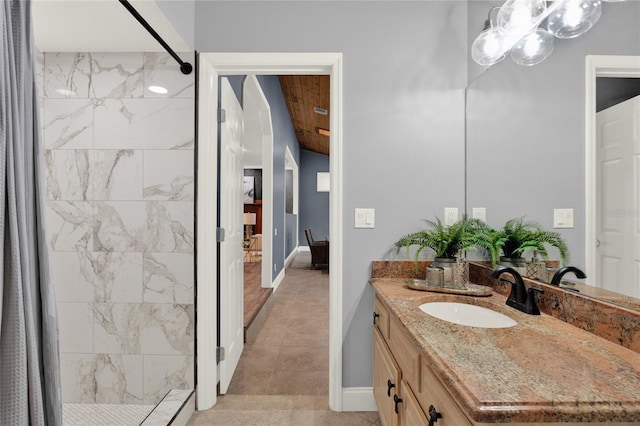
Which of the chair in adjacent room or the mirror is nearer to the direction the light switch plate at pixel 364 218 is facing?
the mirror

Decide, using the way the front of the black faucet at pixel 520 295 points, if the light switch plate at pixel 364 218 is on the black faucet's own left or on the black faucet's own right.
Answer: on the black faucet's own right

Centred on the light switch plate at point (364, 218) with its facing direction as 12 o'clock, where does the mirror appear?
The mirror is roughly at 10 o'clock from the light switch plate.

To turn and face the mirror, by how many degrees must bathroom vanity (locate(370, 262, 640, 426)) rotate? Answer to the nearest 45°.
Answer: approximately 135° to its right

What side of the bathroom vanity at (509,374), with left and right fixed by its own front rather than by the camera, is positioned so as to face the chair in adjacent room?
right
